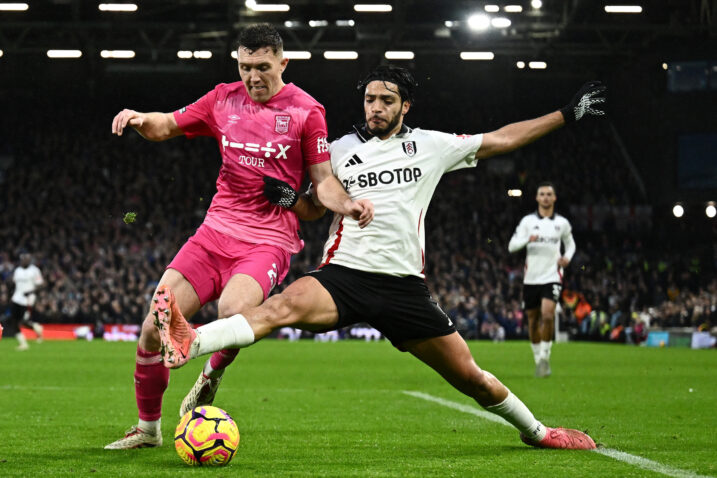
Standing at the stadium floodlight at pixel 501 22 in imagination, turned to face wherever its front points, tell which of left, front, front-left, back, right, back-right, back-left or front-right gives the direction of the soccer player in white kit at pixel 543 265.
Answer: front

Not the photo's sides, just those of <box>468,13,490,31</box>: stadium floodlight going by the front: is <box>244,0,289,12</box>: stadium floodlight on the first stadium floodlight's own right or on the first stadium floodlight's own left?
on the first stadium floodlight's own right

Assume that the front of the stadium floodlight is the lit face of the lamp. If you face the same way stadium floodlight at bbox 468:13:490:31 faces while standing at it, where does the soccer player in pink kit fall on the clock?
The soccer player in pink kit is roughly at 12 o'clock from the stadium floodlight.

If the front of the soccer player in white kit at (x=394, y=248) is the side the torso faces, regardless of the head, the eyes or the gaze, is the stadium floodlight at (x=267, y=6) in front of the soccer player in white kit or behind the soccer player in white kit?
behind

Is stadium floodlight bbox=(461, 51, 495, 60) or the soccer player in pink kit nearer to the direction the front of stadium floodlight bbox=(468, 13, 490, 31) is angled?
the soccer player in pink kit

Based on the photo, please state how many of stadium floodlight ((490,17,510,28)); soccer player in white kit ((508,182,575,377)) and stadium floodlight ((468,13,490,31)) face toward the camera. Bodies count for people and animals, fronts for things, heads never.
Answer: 3

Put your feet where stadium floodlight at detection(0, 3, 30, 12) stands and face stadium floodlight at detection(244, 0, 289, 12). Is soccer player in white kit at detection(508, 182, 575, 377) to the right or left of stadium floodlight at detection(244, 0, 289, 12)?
right

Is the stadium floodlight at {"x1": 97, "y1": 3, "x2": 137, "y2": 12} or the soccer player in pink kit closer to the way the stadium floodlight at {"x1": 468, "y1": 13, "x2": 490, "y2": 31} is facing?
the soccer player in pink kit

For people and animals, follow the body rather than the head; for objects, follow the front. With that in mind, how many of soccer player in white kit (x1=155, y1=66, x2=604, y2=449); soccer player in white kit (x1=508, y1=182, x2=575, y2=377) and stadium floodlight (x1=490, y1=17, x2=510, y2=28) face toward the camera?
3

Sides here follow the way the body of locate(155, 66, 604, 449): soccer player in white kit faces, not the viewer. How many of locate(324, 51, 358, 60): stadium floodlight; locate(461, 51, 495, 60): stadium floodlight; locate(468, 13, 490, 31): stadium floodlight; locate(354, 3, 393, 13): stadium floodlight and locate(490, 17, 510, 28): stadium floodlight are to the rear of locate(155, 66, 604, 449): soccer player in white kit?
5

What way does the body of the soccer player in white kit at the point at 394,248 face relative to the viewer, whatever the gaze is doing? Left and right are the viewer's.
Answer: facing the viewer

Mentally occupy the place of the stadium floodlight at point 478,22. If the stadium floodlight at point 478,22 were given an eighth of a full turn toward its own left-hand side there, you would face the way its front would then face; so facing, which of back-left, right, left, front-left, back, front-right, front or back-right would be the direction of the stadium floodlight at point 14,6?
back-right

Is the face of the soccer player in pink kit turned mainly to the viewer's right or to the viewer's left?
to the viewer's left

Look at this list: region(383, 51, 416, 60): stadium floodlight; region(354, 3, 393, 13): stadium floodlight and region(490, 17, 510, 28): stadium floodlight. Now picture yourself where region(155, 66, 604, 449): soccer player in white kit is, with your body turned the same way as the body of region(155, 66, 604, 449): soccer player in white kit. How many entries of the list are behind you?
3

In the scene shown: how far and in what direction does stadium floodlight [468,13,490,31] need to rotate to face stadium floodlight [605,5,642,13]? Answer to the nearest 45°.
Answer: approximately 90° to its left

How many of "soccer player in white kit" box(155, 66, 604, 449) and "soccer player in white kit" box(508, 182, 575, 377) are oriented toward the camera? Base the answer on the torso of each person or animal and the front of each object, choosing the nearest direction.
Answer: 2

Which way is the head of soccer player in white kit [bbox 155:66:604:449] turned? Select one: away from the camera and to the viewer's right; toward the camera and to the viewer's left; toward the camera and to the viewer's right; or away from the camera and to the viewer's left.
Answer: toward the camera and to the viewer's left

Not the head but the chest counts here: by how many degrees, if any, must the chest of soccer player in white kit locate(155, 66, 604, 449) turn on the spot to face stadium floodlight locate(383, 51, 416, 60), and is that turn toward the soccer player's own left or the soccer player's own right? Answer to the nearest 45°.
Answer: approximately 180°
